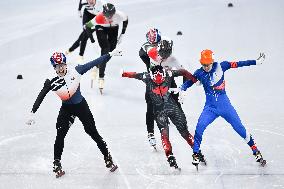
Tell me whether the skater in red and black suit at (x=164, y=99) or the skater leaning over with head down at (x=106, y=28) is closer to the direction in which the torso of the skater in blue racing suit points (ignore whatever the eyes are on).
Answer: the skater in red and black suit

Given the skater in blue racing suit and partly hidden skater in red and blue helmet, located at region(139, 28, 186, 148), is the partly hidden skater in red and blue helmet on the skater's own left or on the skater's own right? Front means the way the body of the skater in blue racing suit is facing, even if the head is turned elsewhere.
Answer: on the skater's own right

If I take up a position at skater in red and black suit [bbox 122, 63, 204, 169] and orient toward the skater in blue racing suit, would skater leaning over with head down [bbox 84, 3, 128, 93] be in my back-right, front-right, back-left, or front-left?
back-left

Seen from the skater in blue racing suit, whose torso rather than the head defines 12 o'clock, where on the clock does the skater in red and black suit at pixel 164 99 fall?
The skater in red and black suit is roughly at 3 o'clock from the skater in blue racing suit.
